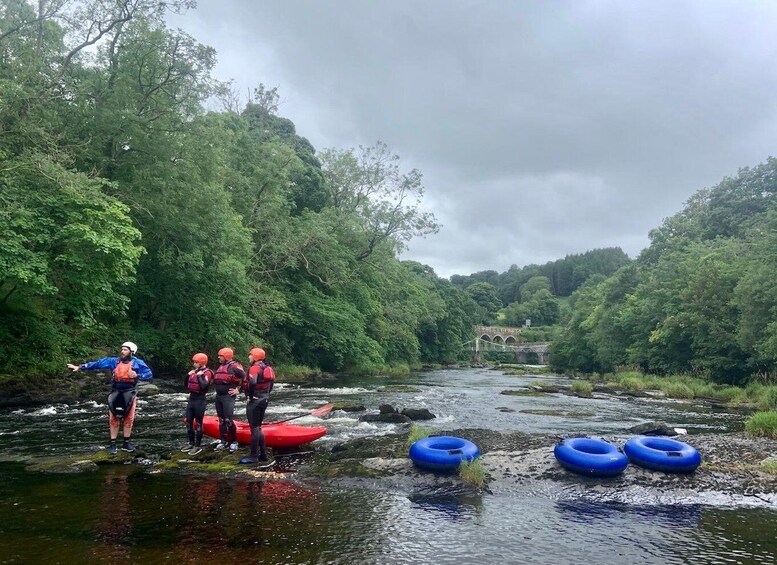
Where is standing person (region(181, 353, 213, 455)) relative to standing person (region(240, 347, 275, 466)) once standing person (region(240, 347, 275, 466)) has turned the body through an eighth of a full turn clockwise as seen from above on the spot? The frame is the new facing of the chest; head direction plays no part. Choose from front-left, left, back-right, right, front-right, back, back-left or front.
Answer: front

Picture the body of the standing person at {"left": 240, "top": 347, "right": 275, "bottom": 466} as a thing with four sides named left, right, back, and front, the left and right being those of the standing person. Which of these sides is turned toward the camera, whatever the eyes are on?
left

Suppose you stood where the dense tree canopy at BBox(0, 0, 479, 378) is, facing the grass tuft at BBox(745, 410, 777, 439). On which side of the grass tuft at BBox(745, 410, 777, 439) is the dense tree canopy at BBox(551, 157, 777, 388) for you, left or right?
left

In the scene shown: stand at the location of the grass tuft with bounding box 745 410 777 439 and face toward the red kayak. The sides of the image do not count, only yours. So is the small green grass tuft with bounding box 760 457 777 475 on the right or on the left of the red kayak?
left

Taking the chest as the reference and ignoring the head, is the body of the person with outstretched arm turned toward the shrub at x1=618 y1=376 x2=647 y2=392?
no

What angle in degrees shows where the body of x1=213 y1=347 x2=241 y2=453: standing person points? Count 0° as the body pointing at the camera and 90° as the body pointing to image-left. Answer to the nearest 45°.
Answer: approximately 45°

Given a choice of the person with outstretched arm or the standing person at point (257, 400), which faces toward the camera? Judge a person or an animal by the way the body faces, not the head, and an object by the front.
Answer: the person with outstretched arm

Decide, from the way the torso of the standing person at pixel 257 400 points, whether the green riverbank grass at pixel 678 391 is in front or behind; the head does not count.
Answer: behind

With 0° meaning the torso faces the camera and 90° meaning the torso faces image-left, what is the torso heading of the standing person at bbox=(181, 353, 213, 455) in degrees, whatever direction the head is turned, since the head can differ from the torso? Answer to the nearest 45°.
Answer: approximately 45°

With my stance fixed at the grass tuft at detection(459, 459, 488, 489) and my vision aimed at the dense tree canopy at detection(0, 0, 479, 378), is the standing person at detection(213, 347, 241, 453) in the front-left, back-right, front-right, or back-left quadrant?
front-left

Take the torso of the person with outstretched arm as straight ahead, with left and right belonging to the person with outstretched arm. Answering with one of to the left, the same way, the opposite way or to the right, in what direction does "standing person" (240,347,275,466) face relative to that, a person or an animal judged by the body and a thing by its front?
to the right

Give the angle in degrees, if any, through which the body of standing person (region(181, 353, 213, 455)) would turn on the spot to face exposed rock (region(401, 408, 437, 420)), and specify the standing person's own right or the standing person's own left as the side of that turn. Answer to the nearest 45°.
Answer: approximately 180°

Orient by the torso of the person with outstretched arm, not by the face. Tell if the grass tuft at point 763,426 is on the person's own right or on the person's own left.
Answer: on the person's own left

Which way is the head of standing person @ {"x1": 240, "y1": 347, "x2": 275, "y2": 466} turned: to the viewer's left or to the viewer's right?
to the viewer's left

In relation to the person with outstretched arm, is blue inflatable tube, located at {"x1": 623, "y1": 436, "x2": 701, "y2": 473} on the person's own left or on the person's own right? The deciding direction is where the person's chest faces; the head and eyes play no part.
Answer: on the person's own left

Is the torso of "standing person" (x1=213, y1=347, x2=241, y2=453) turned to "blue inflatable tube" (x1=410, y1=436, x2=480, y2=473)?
no
